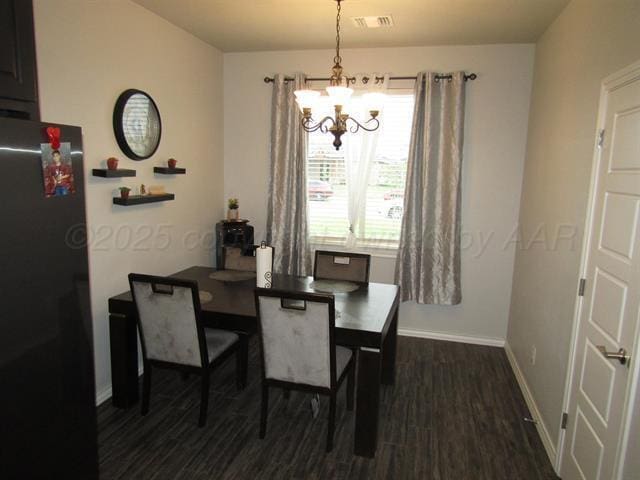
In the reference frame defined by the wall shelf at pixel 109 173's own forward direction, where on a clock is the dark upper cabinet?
The dark upper cabinet is roughly at 2 o'clock from the wall shelf.

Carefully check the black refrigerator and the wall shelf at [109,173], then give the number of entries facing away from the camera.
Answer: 0

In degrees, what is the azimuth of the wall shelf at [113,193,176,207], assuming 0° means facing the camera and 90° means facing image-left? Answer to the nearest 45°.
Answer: approximately 315°

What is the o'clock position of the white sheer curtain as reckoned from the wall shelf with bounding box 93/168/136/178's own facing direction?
The white sheer curtain is roughly at 10 o'clock from the wall shelf.

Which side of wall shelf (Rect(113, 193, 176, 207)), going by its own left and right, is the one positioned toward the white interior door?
front

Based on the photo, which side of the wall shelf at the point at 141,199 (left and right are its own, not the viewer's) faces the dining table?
front

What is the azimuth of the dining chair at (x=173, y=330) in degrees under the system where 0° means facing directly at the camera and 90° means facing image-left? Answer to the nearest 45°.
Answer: approximately 225°

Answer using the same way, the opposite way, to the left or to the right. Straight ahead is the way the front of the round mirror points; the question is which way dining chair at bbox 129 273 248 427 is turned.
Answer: to the left

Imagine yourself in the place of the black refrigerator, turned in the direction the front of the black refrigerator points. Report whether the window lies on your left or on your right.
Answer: on your left

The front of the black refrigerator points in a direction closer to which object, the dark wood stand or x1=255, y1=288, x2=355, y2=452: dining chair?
the dining chair

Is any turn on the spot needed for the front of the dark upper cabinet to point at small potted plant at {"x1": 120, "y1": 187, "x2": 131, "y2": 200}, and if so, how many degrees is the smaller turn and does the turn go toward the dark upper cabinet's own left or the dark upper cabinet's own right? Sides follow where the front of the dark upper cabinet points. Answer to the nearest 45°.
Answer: approximately 90° to the dark upper cabinet's own left

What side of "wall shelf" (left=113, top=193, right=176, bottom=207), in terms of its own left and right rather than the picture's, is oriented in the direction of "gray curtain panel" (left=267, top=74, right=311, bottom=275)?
left
